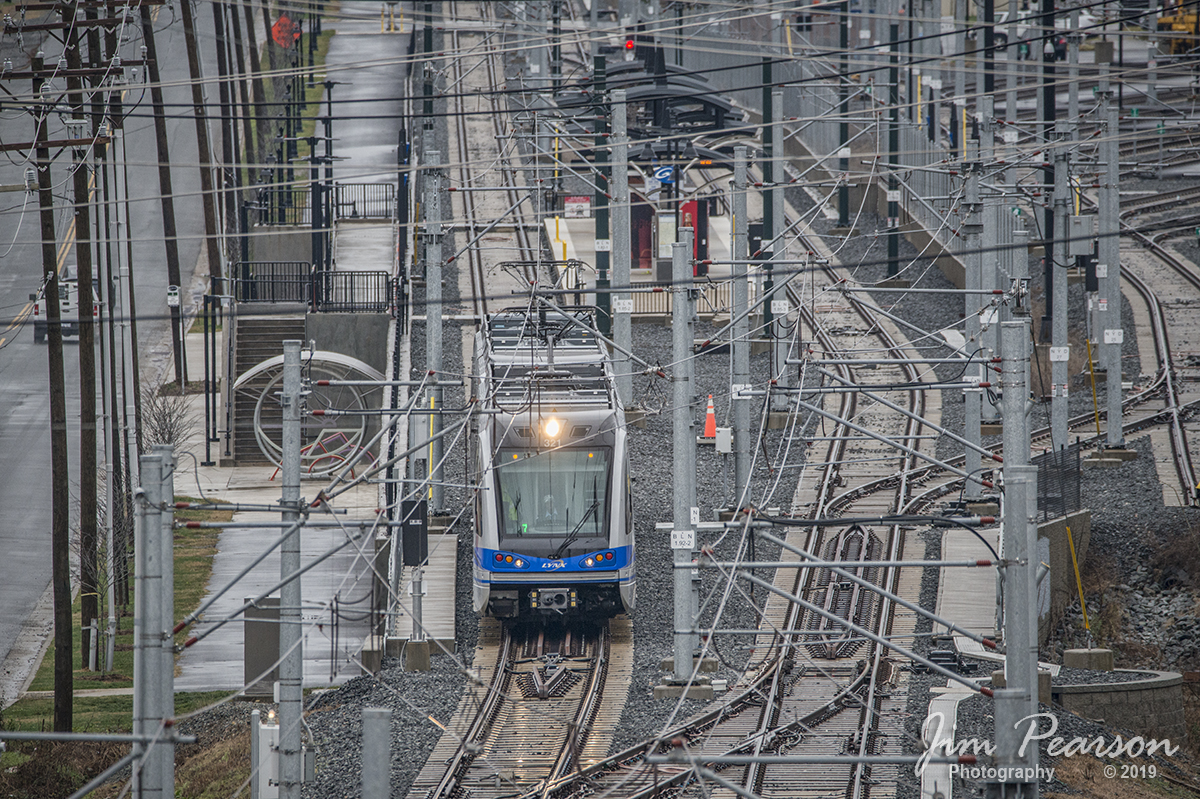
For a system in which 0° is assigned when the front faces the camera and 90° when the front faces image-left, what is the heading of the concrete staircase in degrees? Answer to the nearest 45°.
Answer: approximately 0°

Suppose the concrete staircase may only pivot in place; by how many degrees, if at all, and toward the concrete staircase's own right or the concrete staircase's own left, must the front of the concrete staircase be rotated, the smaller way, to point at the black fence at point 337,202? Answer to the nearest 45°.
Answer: approximately 180°

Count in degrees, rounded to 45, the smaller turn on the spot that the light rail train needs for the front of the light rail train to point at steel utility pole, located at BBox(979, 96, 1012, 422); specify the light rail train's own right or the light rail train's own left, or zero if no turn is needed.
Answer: approximately 135° to the light rail train's own left

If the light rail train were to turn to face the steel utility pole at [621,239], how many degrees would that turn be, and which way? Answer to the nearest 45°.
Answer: approximately 180°

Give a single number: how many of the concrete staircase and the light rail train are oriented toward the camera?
2

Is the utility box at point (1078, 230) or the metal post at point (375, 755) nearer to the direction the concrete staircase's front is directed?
the metal post

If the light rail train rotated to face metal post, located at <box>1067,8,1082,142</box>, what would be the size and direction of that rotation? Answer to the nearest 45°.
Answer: approximately 135° to its left

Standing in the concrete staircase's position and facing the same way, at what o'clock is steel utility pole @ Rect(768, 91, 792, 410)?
The steel utility pole is roughly at 8 o'clock from the concrete staircase.
